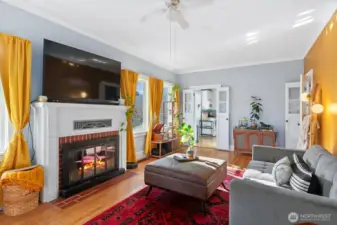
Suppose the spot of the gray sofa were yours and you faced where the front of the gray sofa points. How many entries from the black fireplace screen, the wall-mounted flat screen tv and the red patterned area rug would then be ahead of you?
3

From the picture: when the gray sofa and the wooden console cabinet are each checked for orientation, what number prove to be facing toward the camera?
1

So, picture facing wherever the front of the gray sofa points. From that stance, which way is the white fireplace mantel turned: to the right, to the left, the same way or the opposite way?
the opposite way

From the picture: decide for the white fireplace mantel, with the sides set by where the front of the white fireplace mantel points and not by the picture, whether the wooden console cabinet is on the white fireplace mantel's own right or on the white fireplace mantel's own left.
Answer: on the white fireplace mantel's own left

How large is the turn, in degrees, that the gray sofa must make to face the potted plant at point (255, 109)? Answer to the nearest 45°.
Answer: approximately 90° to its right

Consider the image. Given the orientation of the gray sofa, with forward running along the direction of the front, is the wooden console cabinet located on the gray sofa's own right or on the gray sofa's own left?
on the gray sofa's own right

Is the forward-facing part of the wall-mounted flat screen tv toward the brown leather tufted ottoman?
yes

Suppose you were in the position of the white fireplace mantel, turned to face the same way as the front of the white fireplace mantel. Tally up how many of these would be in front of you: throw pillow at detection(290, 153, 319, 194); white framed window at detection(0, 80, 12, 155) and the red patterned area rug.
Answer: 2

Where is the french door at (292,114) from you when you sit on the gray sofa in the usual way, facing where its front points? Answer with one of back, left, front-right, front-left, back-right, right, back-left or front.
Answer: right

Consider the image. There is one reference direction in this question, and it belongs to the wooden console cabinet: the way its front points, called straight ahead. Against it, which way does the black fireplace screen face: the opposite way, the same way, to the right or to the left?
to the left

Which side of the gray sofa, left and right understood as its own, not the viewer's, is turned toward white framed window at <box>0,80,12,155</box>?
front

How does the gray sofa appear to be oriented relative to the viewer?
to the viewer's left
